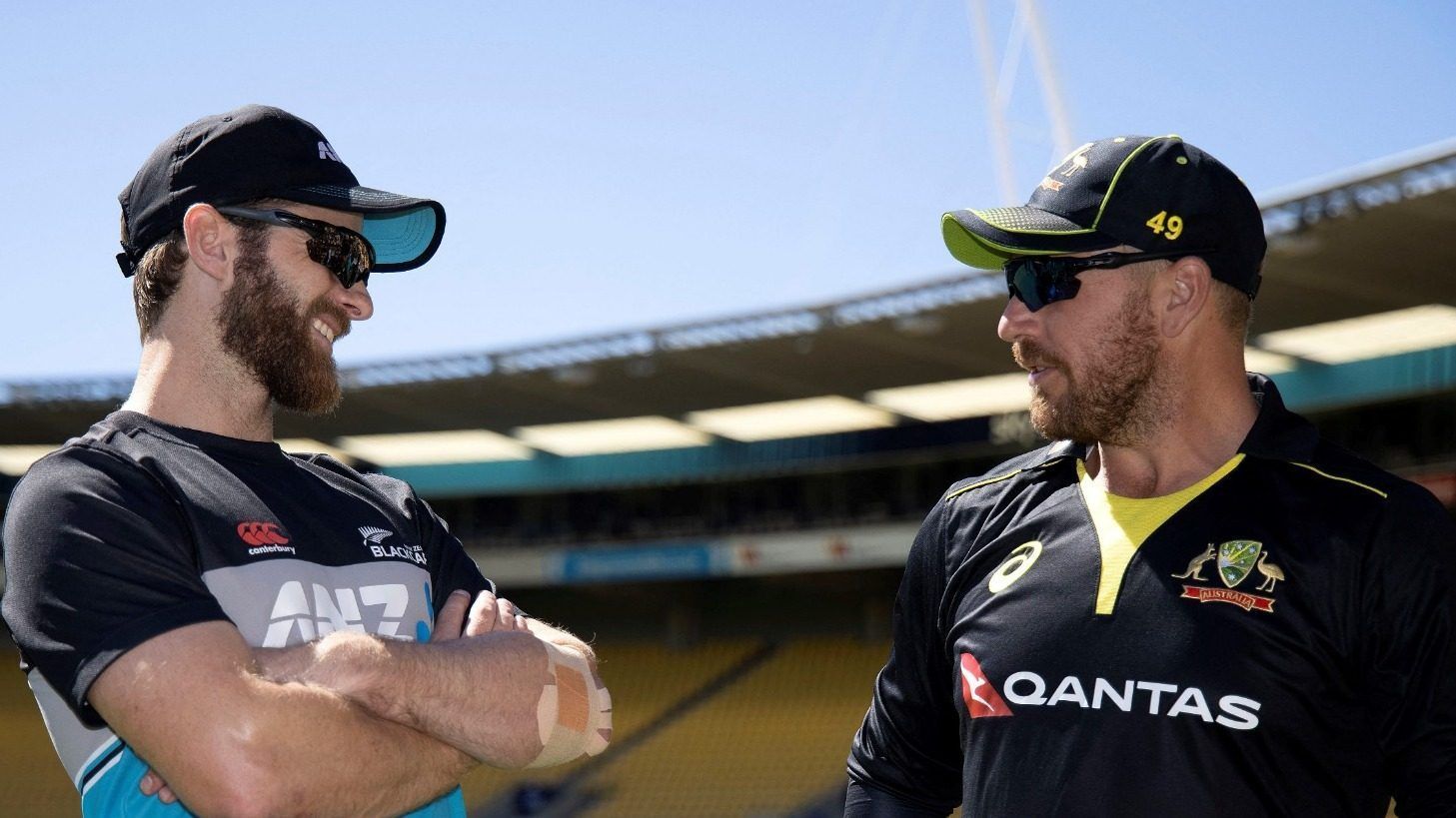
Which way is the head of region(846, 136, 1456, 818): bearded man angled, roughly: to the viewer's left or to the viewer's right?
to the viewer's left

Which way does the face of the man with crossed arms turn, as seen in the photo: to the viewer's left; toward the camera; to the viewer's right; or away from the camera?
to the viewer's right

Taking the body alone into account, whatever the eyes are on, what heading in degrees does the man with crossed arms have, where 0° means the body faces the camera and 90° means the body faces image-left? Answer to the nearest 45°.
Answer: approximately 315°

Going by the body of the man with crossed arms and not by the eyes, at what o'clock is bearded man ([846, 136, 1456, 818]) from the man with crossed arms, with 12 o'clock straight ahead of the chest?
The bearded man is roughly at 11 o'clock from the man with crossed arms.
